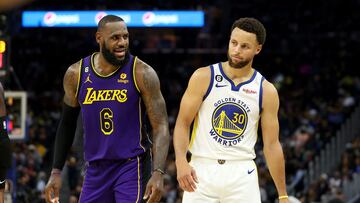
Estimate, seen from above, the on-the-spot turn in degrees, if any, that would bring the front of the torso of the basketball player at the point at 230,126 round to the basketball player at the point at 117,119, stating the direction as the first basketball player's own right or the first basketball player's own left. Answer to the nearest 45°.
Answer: approximately 90° to the first basketball player's own right

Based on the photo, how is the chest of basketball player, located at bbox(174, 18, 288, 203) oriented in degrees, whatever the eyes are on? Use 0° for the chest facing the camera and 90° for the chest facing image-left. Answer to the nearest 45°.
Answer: approximately 0°

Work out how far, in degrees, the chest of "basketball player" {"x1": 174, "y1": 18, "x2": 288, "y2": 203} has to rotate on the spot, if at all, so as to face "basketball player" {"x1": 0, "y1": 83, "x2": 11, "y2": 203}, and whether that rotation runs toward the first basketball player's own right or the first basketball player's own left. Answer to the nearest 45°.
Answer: approximately 90° to the first basketball player's own right

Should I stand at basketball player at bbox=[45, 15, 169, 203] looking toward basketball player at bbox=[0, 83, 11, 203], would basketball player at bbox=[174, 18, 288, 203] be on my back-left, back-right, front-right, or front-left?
back-right

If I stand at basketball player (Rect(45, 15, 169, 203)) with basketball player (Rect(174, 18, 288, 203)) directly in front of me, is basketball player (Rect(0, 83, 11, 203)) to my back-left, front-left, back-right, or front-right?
back-left
